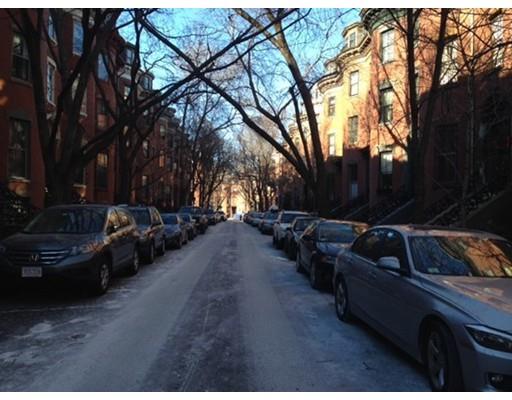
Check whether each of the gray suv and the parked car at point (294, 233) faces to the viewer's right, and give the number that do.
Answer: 0

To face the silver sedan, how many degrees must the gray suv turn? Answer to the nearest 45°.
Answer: approximately 90° to its left

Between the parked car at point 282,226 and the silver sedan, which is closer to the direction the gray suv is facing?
the silver sedan

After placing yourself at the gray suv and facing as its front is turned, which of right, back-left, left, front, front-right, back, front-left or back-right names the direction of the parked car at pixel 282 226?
back

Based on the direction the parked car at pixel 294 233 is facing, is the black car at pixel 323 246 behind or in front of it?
in front

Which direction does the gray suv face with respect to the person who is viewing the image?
facing the viewer and to the left of the viewer

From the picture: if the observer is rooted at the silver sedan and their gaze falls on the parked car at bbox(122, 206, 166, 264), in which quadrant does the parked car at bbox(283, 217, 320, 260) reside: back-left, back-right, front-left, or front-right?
front-right

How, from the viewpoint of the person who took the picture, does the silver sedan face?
facing the viewer and to the right of the viewer

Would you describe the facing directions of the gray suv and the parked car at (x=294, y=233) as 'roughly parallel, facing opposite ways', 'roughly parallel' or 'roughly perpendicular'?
roughly parallel

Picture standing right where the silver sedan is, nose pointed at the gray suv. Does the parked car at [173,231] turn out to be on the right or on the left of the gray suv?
right

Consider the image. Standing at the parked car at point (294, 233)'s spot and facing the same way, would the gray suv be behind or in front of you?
in front

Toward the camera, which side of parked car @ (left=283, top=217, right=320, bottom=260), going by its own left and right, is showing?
front

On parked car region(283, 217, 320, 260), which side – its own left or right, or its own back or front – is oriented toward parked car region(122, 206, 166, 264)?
right
